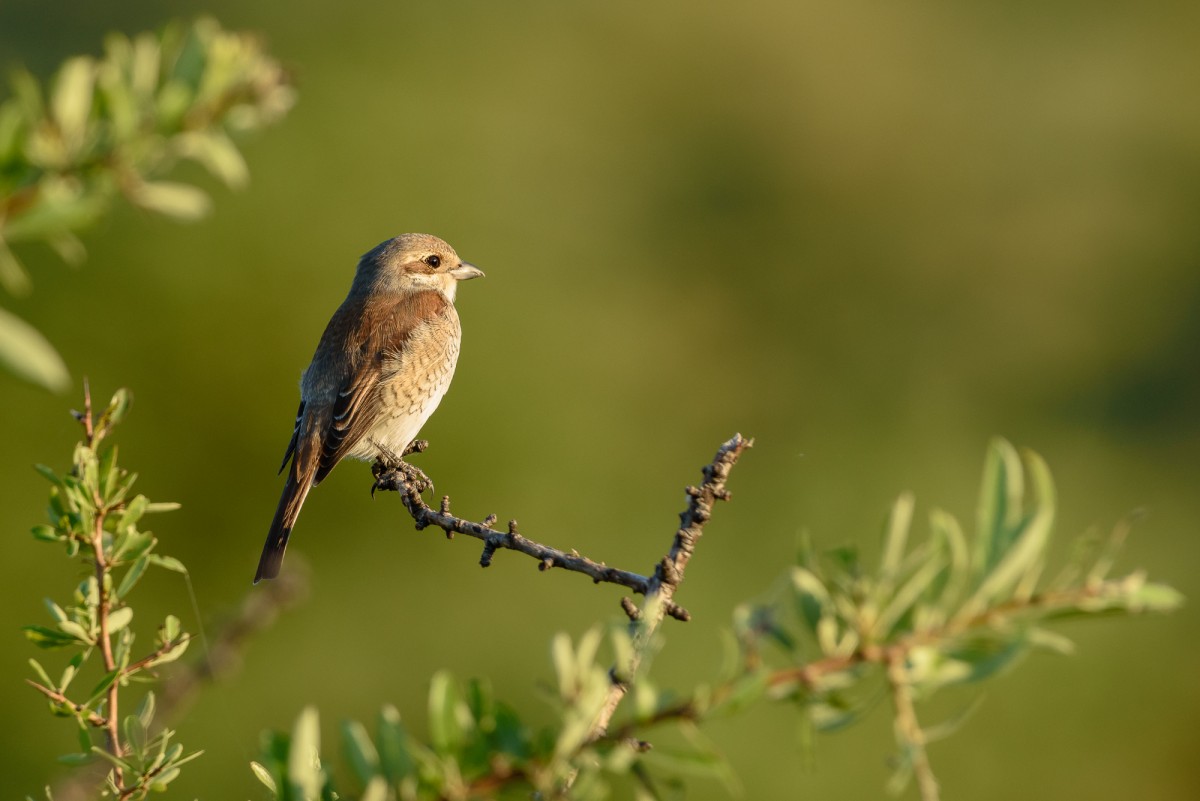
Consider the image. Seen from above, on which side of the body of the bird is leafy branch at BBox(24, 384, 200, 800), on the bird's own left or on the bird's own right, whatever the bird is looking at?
on the bird's own right

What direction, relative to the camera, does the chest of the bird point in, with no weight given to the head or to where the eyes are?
to the viewer's right

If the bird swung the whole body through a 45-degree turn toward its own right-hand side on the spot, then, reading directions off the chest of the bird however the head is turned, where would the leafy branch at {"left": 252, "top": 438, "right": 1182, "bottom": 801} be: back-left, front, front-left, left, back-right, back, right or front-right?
front-right
